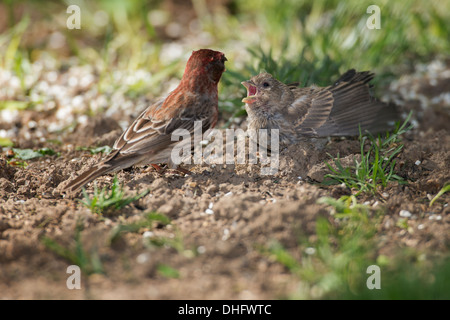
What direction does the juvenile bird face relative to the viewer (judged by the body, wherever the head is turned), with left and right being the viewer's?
facing to the left of the viewer
